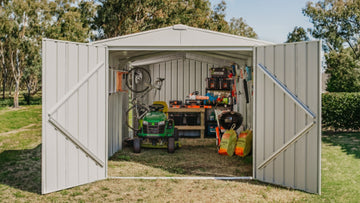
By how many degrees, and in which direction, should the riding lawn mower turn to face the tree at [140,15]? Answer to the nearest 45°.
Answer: approximately 180°

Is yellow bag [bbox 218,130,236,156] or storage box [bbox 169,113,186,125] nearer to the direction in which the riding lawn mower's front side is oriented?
the yellow bag

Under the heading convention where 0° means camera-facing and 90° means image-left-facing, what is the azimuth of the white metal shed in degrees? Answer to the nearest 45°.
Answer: approximately 0°

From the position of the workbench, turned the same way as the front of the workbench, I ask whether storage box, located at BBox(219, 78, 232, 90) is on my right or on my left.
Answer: on my left

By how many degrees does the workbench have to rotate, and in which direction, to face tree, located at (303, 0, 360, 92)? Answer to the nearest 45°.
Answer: approximately 135° to its left

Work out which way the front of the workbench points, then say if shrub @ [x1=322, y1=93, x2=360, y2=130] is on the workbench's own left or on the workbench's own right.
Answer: on the workbench's own left

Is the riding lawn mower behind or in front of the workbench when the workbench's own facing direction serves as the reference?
in front

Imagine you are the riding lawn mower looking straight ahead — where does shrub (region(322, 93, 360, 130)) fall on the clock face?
The shrub is roughly at 8 o'clock from the riding lawn mower.

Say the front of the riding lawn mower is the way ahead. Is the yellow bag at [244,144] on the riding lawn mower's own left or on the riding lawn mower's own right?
on the riding lawn mower's own left

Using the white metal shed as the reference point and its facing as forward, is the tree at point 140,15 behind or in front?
behind

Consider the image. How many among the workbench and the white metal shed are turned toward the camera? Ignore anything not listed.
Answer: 2

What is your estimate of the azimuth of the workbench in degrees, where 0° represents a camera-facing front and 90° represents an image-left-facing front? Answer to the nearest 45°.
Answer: approximately 0°
